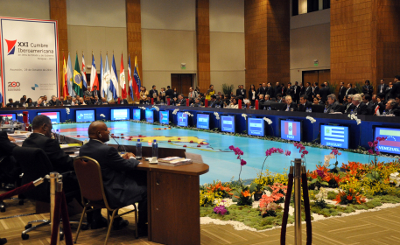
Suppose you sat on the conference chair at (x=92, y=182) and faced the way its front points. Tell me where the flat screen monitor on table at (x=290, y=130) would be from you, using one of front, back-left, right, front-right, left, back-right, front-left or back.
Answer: front

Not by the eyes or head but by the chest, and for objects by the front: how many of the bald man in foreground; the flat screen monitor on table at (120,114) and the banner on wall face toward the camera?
2

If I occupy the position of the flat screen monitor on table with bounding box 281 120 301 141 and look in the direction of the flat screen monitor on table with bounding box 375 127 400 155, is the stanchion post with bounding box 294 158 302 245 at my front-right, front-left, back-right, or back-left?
front-right

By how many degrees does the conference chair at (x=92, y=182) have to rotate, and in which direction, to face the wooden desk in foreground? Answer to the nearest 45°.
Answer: approximately 45° to its right

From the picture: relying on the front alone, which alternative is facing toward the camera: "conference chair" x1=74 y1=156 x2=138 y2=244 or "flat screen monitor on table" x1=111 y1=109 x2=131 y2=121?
the flat screen monitor on table

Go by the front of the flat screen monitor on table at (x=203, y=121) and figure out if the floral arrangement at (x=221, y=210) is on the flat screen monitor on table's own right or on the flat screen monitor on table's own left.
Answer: on the flat screen monitor on table's own left

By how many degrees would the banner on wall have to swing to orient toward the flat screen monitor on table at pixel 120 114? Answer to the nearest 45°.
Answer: approximately 45° to its left

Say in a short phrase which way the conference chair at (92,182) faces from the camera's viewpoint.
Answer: facing away from the viewer and to the right of the viewer

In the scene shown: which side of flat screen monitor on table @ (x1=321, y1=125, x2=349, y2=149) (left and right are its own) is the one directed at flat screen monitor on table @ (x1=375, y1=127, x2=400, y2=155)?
left

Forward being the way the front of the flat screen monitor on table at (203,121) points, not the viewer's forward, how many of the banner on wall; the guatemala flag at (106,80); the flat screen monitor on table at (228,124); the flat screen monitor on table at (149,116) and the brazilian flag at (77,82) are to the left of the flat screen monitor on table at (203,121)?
1

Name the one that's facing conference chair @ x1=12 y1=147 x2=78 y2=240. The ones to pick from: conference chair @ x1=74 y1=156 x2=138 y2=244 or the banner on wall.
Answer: the banner on wall

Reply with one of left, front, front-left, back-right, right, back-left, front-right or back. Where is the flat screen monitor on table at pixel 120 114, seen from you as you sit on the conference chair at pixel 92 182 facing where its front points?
front-left

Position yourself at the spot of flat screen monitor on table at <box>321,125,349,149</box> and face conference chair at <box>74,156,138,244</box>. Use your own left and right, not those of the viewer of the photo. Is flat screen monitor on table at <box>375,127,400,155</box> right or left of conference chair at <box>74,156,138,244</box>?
left

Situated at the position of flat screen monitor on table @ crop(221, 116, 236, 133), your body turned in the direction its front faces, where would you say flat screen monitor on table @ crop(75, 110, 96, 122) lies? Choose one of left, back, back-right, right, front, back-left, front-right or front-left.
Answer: right

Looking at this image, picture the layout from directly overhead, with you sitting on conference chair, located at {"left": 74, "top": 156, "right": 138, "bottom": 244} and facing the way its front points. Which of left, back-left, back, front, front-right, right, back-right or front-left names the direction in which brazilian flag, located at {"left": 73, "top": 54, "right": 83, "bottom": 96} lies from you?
front-left

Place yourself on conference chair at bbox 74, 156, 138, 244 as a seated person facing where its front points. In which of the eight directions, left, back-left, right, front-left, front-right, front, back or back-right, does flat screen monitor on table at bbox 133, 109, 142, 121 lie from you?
front-left

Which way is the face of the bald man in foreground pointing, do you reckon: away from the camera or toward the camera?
away from the camera

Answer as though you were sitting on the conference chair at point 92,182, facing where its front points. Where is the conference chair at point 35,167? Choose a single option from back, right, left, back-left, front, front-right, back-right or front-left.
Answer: left

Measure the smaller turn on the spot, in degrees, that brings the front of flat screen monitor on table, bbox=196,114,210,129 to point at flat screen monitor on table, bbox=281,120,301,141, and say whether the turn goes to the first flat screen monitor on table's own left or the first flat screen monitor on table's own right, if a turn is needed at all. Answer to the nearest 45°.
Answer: approximately 90° to the first flat screen monitor on table's own left

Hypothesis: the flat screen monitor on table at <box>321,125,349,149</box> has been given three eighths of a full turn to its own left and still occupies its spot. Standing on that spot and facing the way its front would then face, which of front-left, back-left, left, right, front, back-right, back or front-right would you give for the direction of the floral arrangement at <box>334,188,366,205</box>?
right

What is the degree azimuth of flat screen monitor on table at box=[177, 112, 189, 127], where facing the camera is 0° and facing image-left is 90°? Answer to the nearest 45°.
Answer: approximately 45°

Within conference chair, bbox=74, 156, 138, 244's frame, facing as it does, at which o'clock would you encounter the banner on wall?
The banner on wall is roughly at 10 o'clock from the conference chair.
